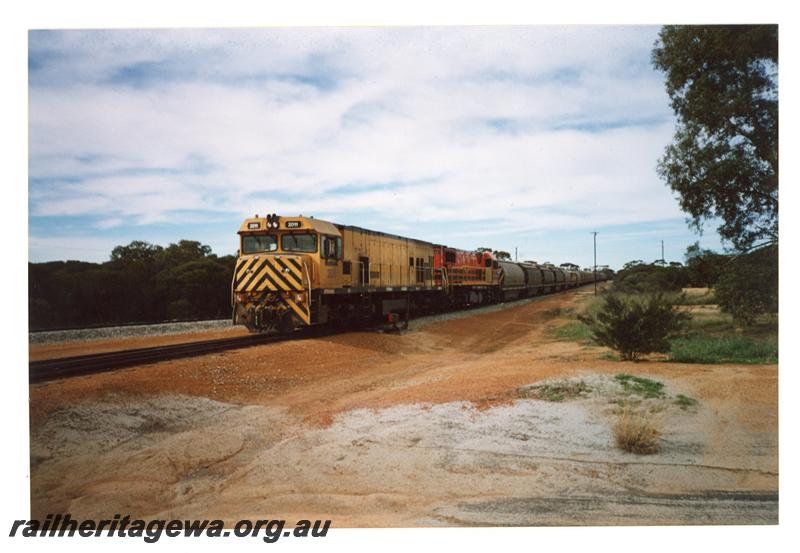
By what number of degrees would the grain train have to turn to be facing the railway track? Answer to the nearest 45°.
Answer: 0° — it already faces it

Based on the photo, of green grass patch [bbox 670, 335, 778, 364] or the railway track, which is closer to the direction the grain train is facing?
the railway track

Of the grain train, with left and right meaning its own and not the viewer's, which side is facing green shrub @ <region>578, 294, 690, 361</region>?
left

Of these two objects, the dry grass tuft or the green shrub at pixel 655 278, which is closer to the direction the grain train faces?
the dry grass tuft

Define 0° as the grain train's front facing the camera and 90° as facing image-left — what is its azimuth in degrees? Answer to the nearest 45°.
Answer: approximately 45°

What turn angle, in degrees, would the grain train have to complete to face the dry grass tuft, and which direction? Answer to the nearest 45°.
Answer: approximately 90° to its left

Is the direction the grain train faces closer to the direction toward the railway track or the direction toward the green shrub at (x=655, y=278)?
the railway track
